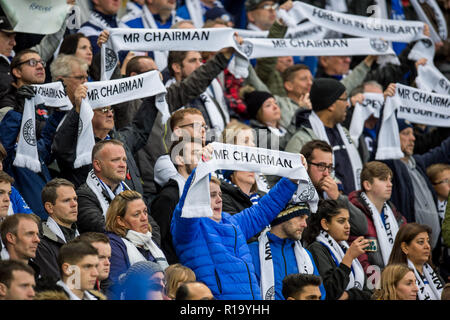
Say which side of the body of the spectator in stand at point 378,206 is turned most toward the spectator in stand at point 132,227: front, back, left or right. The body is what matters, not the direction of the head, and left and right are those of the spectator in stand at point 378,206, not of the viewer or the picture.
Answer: right

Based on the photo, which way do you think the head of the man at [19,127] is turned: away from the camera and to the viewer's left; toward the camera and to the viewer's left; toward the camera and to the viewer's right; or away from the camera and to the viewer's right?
toward the camera and to the viewer's right

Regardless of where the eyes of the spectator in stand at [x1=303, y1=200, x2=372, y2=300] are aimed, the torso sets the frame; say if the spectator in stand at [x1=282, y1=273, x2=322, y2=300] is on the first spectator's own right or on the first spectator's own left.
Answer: on the first spectator's own right

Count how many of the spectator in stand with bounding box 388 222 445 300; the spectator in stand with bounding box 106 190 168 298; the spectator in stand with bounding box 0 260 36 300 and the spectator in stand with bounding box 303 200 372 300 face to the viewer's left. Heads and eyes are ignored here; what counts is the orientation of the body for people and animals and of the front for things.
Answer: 0

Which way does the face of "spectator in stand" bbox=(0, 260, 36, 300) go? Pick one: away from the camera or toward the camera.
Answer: toward the camera

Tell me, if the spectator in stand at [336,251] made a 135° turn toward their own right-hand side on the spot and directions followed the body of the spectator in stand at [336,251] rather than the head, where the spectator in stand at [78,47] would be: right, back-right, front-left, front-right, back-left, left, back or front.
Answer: front

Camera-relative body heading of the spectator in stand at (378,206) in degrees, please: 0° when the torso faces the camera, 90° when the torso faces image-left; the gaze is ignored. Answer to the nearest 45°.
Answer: approximately 315°

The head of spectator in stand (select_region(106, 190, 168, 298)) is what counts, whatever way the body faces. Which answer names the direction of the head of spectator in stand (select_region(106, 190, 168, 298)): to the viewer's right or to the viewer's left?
to the viewer's right

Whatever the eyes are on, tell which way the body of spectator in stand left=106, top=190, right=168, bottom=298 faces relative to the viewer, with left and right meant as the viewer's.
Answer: facing the viewer and to the right of the viewer

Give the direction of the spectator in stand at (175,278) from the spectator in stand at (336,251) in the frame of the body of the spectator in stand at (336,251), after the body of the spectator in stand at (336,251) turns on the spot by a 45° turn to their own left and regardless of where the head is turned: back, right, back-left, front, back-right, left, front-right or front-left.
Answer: back-right

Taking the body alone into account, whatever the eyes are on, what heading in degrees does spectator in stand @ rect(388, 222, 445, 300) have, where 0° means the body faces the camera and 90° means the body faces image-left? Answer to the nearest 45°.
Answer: approximately 315°
